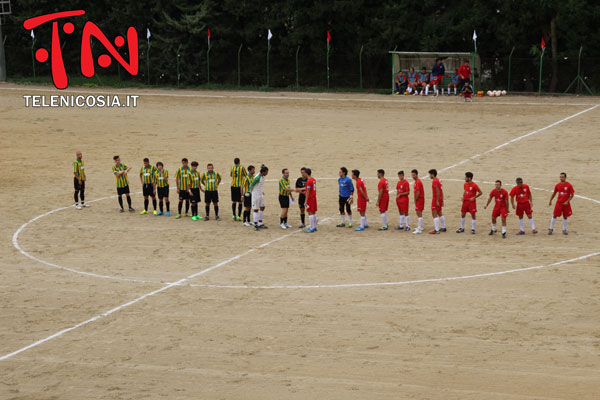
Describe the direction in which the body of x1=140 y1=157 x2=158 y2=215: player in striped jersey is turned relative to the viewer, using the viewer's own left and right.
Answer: facing the viewer

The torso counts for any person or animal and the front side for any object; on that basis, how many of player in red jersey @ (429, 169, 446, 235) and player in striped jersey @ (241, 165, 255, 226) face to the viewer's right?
1

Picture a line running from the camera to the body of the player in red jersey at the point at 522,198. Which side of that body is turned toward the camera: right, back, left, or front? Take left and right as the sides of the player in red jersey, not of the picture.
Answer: front

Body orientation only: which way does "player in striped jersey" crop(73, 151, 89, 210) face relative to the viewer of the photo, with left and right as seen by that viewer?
facing the viewer and to the right of the viewer

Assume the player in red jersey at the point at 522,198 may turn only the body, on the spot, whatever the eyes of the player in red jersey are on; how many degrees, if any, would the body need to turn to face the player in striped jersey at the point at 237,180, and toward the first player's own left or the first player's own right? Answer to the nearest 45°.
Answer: approximately 90° to the first player's own right

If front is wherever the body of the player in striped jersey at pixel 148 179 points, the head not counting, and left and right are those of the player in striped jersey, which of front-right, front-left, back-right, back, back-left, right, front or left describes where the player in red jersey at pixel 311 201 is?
front-left

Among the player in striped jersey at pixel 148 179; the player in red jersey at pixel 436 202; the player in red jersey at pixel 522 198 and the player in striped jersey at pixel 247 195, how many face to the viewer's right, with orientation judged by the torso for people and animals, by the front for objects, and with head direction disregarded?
1
